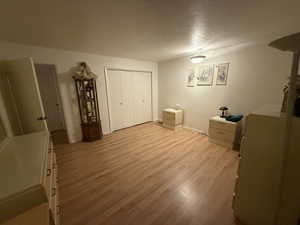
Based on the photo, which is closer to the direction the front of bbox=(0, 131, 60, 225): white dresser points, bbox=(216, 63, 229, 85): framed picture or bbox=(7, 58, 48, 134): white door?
the framed picture

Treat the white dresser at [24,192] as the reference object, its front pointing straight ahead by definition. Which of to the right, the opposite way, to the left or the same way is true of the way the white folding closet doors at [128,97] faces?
to the right

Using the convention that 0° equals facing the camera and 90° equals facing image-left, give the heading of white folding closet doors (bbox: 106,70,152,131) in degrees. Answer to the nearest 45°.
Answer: approximately 315°

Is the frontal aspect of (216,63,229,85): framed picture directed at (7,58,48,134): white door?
yes

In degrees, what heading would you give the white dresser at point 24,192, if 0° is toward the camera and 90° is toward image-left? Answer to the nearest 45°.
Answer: approximately 270°

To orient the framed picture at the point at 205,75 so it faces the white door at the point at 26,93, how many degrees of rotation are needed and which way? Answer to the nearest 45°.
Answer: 0° — it already faces it
